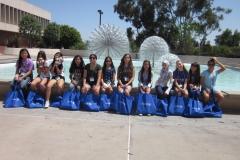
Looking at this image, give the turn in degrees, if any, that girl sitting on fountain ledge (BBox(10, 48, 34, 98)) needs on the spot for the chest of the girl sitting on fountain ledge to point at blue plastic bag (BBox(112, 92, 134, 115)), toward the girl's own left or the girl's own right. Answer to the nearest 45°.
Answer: approximately 90° to the girl's own left

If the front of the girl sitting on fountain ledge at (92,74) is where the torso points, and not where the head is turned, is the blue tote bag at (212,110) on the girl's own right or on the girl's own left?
on the girl's own left

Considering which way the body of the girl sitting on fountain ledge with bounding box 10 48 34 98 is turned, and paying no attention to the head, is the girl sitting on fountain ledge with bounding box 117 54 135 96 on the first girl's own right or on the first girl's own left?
on the first girl's own left

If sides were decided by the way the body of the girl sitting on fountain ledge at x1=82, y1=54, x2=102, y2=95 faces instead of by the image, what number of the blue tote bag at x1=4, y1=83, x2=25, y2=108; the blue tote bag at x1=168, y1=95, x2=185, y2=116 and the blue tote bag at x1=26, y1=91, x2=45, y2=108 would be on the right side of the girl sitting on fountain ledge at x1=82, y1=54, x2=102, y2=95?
2
